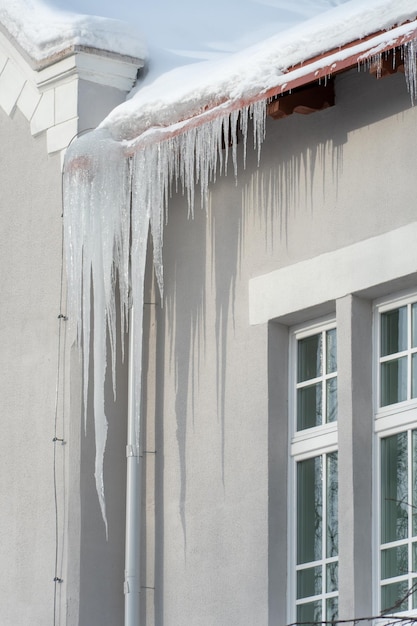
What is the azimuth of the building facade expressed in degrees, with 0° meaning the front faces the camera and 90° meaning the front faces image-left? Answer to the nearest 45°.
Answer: approximately 45°
